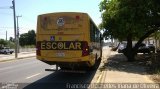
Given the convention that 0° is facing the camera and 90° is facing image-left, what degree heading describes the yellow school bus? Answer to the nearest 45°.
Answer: approximately 180°

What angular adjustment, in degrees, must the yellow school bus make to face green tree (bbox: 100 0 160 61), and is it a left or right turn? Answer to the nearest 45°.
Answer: approximately 45° to its right
